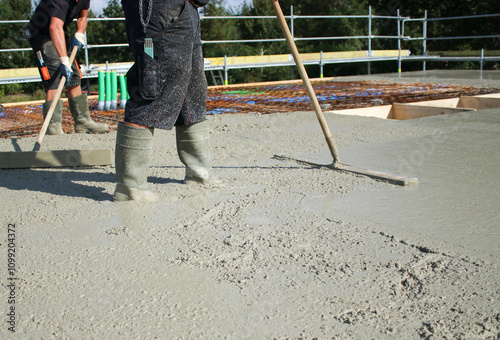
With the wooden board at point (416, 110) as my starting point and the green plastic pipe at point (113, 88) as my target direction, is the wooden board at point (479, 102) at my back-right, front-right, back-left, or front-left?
back-right

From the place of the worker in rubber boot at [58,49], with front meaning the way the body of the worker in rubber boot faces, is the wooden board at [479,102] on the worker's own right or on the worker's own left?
on the worker's own left

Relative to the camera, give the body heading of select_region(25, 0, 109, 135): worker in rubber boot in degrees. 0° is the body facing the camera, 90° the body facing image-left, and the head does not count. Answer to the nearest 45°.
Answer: approximately 315°

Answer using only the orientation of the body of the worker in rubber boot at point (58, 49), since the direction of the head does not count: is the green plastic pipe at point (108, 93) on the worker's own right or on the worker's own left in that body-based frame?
on the worker's own left

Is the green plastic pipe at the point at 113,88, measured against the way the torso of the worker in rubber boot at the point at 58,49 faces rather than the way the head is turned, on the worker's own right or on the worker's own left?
on the worker's own left
